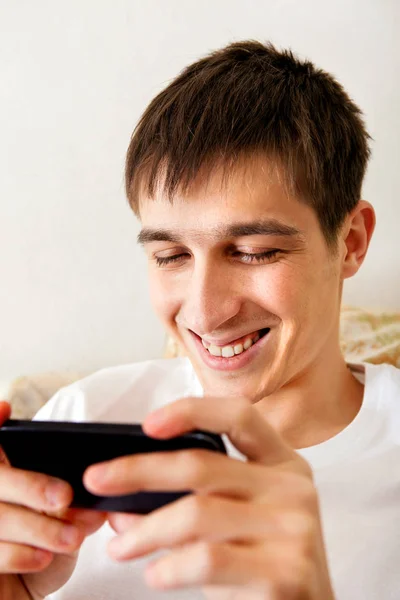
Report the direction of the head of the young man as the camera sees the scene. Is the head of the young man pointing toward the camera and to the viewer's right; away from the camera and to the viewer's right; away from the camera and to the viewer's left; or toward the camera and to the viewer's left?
toward the camera and to the viewer's left

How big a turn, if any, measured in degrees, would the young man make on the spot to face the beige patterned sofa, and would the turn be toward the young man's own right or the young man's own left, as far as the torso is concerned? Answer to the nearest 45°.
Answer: approximately 180°

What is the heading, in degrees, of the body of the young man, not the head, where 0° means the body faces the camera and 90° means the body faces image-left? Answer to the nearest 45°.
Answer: approximately 45°
